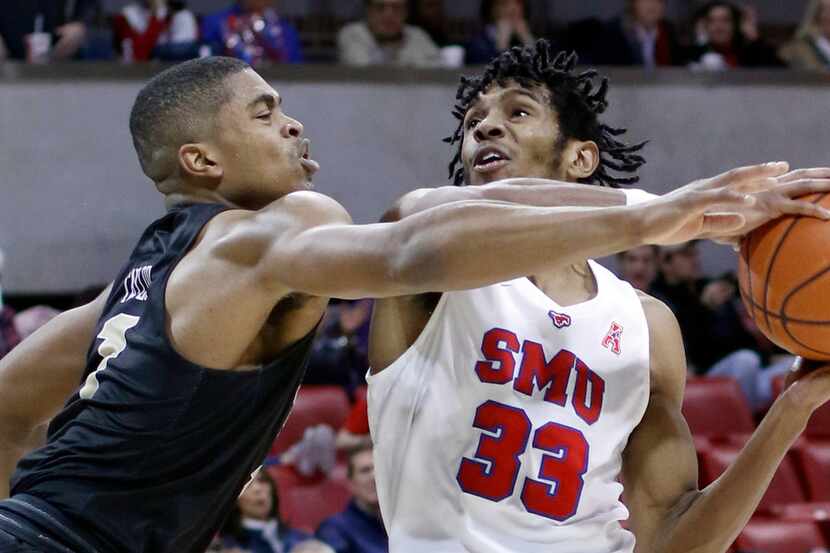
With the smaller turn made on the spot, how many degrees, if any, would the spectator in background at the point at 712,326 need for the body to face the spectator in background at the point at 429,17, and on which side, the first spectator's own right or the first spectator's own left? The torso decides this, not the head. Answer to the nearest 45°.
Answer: approximately 180°

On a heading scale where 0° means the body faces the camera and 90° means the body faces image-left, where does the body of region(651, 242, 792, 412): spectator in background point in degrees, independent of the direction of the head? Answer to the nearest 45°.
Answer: approximately 315°

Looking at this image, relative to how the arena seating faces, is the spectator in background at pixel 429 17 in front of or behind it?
behind

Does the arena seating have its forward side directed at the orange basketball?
yes

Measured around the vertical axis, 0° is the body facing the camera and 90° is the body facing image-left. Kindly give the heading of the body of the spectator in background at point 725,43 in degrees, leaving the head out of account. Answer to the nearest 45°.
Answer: approximately 0°

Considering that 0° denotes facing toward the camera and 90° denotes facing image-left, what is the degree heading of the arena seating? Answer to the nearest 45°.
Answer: approximately 0°
